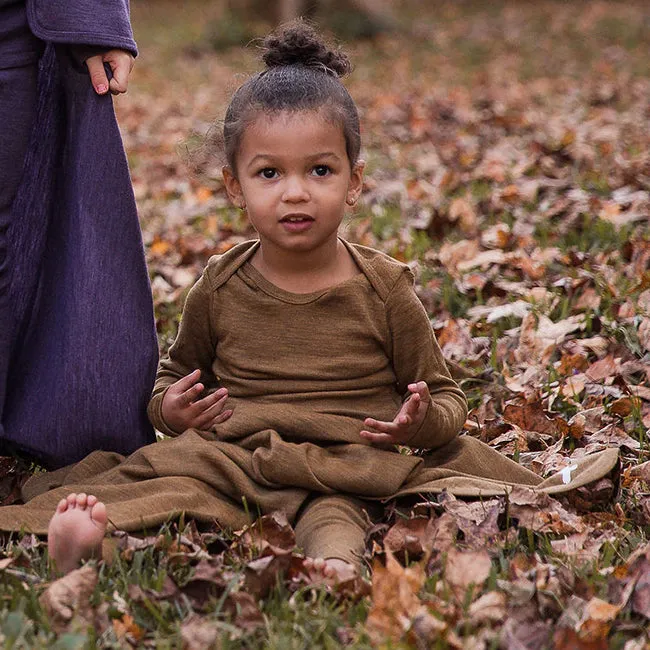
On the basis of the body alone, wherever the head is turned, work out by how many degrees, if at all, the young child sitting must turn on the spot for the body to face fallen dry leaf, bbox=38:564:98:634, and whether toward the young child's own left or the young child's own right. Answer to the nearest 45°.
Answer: approximately 45° to the young child's own right

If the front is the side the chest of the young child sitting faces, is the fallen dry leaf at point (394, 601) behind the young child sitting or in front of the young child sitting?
in front

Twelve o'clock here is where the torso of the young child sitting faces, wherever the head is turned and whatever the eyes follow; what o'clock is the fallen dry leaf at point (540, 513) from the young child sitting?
The fallen dry leaf is roughly at 10 o'clock from the young child sitting.

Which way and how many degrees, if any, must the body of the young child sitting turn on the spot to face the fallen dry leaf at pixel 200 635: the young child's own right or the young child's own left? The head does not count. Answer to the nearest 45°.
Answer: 0° — they already face it

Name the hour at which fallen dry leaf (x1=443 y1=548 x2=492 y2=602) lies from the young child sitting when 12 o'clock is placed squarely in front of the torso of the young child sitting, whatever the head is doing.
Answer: The fallen dry leaf is roughly at 11 o'clock from the young child sitting.

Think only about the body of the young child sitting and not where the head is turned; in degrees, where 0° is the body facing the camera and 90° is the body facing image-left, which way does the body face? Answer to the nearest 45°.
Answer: approximately 0°
